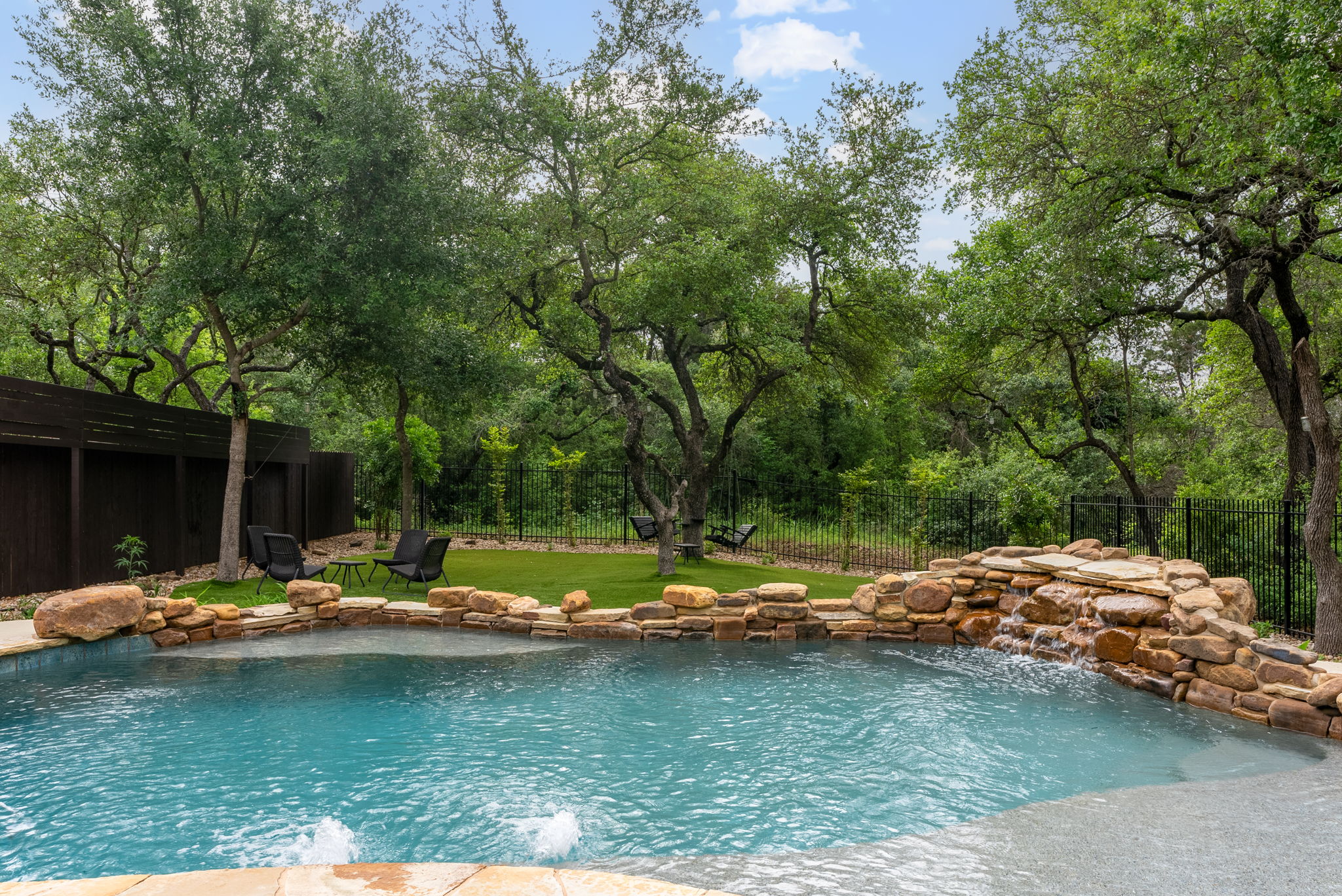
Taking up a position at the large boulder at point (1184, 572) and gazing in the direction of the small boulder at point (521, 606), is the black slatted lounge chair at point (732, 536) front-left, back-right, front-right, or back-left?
front-right

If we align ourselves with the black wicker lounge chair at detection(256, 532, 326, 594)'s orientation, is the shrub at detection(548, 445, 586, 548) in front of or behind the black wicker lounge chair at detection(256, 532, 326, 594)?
in front

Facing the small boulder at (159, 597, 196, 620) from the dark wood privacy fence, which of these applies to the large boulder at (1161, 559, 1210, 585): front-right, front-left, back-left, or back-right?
front-left

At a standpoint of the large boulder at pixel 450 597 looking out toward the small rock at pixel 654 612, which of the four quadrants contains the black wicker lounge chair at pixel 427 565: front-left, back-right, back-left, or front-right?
back-left
